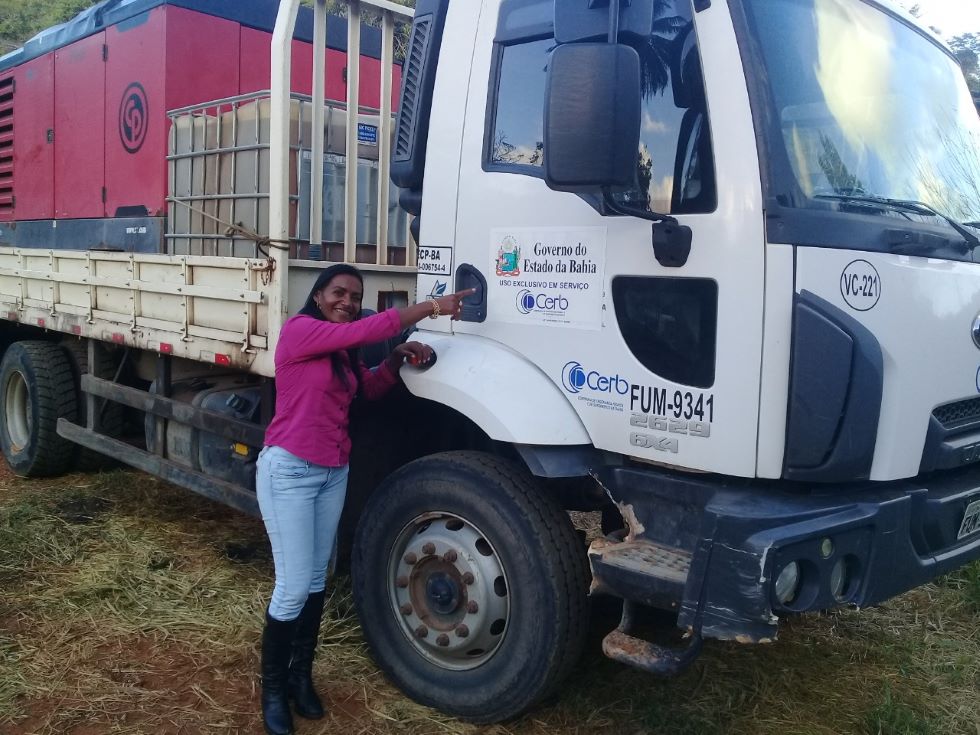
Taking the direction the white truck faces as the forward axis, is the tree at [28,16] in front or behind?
behind

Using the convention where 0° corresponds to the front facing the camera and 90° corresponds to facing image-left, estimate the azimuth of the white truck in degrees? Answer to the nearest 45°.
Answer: approximately 315°

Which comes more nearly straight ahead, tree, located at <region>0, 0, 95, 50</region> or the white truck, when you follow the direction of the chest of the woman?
the white truck

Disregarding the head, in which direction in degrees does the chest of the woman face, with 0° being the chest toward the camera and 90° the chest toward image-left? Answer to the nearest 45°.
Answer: approximately 315°
